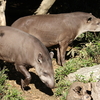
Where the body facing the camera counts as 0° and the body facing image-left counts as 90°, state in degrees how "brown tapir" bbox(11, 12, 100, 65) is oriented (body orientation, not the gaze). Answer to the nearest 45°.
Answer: approximately 270°

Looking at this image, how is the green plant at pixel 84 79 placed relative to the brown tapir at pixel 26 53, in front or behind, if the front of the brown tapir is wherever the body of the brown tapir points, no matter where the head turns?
in front

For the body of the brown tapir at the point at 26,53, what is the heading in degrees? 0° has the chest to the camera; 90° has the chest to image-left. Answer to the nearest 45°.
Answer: approximately 270°

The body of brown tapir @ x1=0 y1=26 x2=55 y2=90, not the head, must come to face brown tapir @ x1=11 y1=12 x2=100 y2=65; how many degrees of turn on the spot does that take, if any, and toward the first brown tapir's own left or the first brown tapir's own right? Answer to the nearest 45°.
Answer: approximately 45° to the first brown tapir's own left

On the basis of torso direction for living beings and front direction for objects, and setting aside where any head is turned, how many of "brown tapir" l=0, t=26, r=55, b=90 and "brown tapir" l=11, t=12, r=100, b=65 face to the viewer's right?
2

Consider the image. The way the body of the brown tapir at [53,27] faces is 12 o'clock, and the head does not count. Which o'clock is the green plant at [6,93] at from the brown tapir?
The green plant is roughly at 4 o'clock from the brown tapir.

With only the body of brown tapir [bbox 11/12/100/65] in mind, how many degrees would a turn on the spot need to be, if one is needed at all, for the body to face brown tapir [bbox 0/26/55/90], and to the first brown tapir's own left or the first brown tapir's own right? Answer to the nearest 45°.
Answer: approximately 135° to the first brown tapir's own right

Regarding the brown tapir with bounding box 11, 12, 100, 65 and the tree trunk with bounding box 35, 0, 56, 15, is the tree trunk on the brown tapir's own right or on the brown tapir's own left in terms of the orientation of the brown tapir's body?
on the brown tapir's own left

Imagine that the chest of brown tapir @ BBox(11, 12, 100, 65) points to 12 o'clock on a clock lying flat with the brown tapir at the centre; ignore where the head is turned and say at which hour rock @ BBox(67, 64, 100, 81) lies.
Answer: The rock is roughly at 2 o'clock from the brown tapir.

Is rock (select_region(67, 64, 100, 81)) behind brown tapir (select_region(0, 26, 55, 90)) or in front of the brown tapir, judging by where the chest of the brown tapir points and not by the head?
in front
